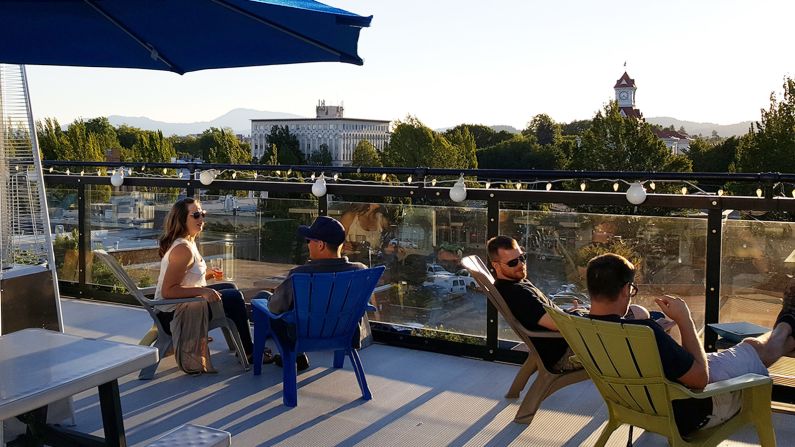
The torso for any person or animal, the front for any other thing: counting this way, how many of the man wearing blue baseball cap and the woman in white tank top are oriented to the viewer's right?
1

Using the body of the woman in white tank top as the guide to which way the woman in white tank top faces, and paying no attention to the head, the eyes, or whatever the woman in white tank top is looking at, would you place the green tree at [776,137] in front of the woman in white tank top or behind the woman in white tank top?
in front

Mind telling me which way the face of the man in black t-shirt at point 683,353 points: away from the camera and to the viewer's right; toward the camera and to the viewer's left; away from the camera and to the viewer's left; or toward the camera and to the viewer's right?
away from the camera and to the viewer's right

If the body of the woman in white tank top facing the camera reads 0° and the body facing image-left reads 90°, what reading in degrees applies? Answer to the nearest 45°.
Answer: approximately 270°

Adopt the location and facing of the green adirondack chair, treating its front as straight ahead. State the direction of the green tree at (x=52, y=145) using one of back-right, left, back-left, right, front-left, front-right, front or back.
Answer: left

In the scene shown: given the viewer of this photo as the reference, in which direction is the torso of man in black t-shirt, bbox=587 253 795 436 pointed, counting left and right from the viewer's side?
facing away from the viewer and to the right of the viewer

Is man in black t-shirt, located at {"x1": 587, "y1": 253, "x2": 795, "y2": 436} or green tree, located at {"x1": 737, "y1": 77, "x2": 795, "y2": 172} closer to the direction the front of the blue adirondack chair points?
the green tree

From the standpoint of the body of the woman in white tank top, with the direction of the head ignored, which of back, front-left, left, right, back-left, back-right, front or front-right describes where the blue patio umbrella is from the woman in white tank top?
right

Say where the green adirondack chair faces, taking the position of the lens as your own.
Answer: facing away from the viewer and to the right of the viewer

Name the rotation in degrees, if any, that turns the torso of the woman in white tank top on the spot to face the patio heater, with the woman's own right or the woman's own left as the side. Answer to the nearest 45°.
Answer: approximately 135° to the woman's own right

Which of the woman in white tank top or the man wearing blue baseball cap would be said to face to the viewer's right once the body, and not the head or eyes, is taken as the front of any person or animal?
the woman in white tank top

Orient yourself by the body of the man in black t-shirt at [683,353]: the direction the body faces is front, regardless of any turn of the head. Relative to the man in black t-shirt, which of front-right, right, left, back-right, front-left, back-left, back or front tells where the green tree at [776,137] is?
front-left
